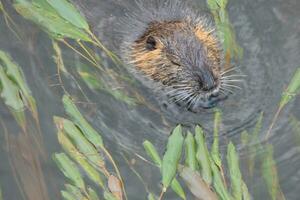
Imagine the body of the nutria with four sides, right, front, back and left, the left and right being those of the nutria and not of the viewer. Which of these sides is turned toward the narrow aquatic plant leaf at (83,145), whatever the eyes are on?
right

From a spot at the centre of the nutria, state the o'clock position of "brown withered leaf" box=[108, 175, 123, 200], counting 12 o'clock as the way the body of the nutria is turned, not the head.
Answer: The brown withered leaf is roughly at 3 o'clock from the nutria.

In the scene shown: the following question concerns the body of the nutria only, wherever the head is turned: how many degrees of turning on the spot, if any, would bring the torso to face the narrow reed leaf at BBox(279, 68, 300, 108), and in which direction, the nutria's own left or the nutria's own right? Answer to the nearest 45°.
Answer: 0° — it already faces it

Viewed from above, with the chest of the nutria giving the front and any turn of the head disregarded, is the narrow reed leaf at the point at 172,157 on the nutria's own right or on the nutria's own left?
on the nutria's own right

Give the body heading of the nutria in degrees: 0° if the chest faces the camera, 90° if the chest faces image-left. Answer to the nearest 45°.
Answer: approximately 315°

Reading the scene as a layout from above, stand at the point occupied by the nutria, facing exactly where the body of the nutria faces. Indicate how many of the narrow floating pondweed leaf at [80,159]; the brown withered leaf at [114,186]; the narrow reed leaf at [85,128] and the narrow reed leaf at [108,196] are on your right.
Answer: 4

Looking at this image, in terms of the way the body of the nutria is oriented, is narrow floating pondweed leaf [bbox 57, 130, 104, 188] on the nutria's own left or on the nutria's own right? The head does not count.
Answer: on the nutria's own right
